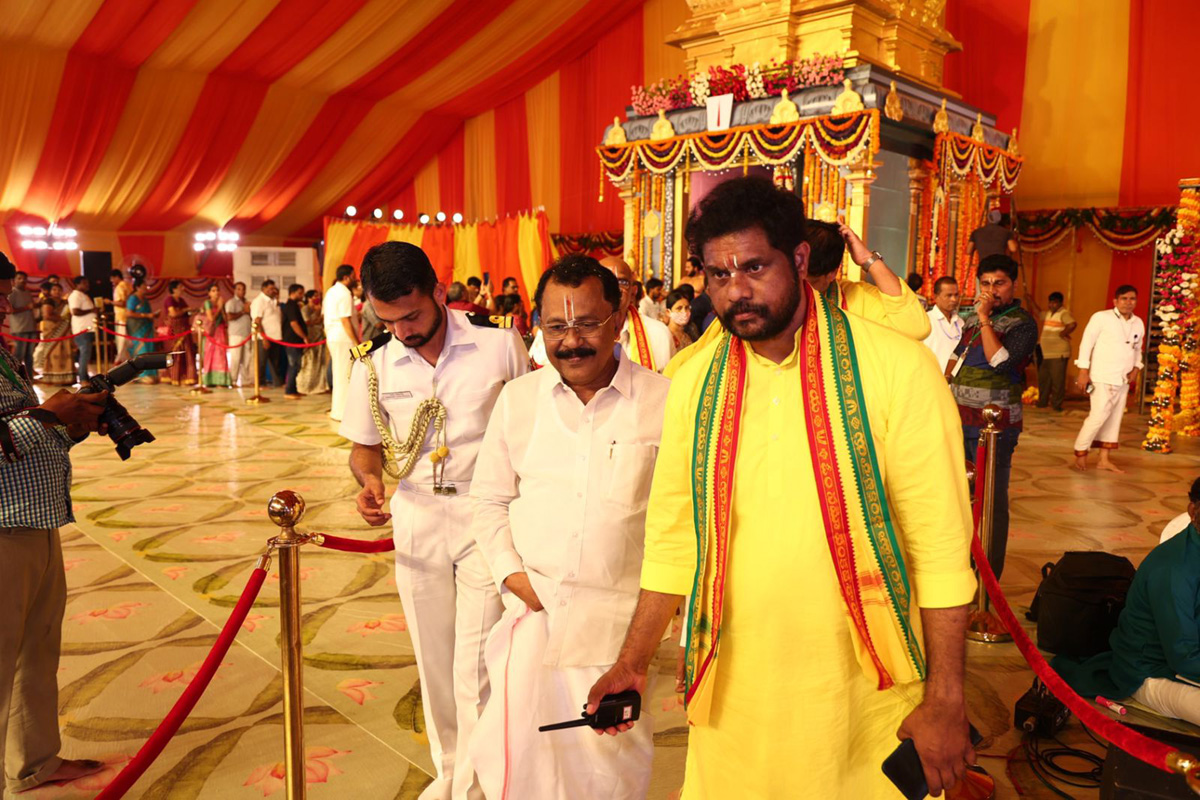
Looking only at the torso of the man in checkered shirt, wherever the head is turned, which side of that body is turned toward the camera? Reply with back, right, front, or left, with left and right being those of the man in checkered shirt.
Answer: right

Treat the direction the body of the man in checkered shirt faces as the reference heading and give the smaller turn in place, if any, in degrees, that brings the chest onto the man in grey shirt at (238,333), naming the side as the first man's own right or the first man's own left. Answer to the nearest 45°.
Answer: approximately 90° to the first man's own left

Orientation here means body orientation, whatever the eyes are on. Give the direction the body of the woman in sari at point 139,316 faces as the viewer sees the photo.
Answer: to the viewer's right

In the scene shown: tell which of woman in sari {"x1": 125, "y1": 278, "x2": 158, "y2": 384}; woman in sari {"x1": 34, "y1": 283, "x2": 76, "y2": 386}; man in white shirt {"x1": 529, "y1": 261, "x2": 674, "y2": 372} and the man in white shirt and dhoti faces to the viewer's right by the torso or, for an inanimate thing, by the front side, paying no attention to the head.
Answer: woman in sari {"x1": 125, "y1": 278, "x2": 158, "y2": 384}

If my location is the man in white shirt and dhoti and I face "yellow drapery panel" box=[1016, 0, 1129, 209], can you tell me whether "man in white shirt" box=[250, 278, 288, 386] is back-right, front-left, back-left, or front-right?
front-left

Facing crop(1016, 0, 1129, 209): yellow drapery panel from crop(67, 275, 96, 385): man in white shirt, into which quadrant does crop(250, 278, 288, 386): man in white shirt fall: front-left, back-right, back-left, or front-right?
front-right

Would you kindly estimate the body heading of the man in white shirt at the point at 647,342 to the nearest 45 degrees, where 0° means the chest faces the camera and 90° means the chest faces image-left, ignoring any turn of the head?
approximately 0°

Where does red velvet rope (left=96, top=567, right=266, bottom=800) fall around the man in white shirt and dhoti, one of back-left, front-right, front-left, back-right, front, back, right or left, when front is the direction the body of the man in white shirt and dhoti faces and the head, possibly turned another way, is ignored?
right

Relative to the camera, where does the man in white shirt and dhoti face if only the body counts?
toward the camera

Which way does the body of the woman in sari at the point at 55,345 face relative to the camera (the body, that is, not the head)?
toward the camera

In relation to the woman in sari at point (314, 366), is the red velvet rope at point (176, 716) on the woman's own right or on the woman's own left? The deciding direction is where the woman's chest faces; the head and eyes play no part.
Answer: on the woman's own right

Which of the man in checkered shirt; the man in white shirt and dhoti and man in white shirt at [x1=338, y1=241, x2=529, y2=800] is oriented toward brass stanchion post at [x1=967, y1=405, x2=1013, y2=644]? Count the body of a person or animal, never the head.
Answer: the man in checkered shirt

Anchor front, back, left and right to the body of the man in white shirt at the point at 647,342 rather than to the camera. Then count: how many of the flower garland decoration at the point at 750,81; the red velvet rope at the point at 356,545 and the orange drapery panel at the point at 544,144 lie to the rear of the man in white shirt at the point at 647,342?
2

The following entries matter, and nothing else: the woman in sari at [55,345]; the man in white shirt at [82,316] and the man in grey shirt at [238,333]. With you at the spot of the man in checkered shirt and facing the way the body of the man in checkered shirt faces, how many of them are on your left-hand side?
3

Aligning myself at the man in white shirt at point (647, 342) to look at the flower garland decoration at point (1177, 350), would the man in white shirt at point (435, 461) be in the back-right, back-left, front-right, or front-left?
back-right
